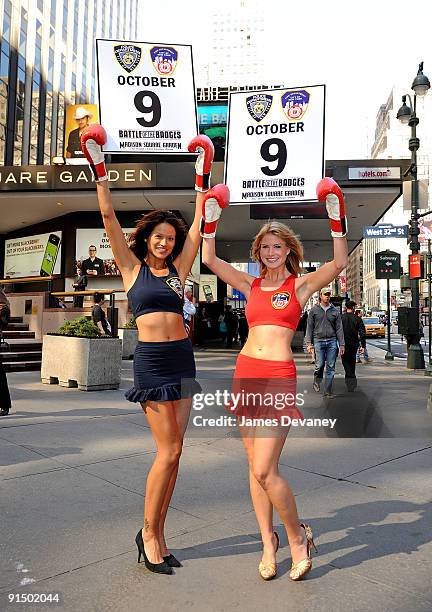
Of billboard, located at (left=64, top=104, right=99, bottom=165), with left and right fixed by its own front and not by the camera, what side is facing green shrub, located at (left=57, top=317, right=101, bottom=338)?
front

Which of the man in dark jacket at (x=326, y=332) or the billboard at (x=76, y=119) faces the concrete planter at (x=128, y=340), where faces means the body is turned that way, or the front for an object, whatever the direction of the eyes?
the billboard

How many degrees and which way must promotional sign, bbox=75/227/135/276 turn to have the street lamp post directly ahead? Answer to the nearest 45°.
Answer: approximately 45° to its left

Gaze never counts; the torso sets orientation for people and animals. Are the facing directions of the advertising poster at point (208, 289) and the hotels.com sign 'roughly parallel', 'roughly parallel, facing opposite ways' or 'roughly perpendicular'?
roughly parallel

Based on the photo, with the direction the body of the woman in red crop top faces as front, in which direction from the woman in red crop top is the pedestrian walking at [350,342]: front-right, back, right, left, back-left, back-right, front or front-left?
back

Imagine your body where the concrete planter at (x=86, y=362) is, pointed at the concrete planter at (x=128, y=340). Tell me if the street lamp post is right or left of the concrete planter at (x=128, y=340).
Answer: right

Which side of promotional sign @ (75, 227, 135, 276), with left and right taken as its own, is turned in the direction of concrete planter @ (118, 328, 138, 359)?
front

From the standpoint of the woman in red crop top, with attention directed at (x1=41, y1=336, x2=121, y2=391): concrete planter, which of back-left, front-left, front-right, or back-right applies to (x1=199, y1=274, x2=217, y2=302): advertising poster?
front-right

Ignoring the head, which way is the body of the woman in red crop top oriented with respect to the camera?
toward the camera
